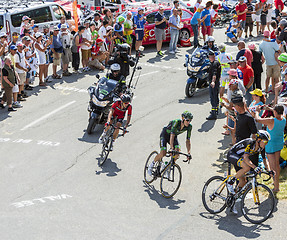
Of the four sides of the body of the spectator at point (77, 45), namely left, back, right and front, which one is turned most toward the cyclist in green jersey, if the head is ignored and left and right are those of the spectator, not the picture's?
right

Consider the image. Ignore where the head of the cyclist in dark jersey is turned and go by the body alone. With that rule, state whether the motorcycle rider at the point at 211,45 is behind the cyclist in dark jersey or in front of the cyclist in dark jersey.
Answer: behind

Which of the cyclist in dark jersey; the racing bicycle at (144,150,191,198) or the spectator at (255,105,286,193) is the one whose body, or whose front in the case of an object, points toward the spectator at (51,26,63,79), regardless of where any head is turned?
the spectator at (255,105,286,193)

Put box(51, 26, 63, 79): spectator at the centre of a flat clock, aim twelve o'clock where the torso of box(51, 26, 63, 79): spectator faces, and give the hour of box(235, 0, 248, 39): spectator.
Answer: box(235, 0, 248, 39): spectator is roughly at 11 o'clock from box(51, 26, 63, 79): spectator.

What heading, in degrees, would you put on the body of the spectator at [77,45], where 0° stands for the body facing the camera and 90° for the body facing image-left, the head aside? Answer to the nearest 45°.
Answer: approximately 270°

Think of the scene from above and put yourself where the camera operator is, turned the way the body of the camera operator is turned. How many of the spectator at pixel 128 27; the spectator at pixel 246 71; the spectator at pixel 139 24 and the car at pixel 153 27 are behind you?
3

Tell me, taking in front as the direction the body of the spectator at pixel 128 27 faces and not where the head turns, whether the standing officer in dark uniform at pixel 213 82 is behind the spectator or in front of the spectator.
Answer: in front

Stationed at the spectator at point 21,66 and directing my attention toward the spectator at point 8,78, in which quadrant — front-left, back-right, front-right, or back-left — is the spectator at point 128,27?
back-left

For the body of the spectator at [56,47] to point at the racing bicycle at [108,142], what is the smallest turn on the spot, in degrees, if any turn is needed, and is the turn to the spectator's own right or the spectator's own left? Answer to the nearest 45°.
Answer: approximately 90° to the spectator's own right

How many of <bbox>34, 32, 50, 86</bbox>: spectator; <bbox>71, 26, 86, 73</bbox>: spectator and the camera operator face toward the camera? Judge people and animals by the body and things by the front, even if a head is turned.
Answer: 1

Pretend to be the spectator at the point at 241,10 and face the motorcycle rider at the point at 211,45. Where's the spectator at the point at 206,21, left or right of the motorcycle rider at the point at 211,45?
right

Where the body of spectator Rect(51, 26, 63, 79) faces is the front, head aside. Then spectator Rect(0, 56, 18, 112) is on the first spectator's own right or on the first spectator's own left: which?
on the first spectator's own right

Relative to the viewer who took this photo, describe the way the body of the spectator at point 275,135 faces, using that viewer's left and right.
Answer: facing away from the viewer and to the left of the viewer

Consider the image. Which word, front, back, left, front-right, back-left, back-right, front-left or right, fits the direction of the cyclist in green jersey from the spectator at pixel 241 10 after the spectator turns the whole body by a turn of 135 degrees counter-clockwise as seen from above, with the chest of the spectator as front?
right

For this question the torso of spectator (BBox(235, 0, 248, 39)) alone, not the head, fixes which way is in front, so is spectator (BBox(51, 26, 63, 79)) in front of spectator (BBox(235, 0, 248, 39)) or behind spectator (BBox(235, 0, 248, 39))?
in front
